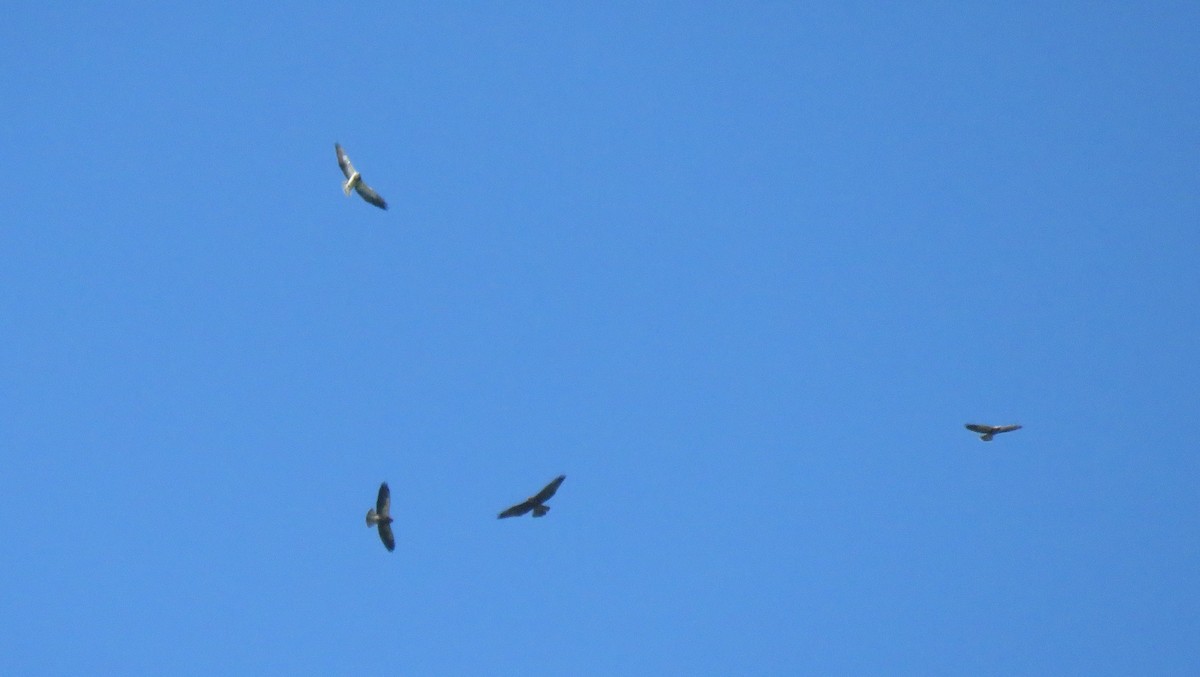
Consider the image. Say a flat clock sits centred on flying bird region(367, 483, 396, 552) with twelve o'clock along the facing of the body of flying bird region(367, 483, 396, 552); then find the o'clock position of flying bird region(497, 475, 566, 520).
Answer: flying bird region(497, 475, 566, 520) is roughly at 1 o'clock from flying bird region(367, 483, 396, 552).

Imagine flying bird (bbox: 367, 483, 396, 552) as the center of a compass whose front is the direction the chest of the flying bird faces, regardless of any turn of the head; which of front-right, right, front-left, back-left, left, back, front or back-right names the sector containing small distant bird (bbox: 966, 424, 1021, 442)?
front

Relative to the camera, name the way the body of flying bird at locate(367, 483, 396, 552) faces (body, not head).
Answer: to the viewer's right
